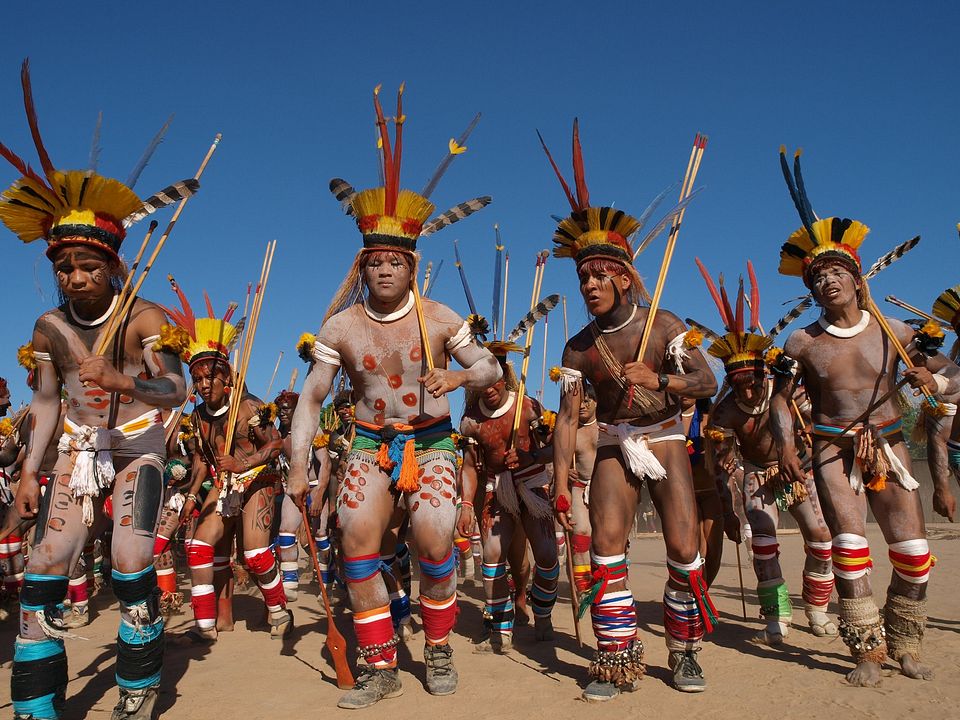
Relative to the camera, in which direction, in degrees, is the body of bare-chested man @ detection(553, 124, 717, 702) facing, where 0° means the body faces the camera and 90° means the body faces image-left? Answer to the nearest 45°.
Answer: approximately 0°

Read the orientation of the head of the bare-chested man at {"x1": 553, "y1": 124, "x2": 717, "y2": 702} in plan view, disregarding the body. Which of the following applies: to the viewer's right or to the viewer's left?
to the viewer's left

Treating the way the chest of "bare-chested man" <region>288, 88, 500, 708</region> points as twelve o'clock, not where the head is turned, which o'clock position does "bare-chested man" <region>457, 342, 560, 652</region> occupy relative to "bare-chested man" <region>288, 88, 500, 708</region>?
"bare-chested man" <region>457, 342, 560, 652</region> is roughly at 7 o'clock from "bare-chested man" <region>288, 88, 500, 708</region>.

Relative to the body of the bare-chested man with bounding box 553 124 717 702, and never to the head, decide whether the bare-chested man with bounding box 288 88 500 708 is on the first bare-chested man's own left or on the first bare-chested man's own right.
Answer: on the first bare-chested man's own right

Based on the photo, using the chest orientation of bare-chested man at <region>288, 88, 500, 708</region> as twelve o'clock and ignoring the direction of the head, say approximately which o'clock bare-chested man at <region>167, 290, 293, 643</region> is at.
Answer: bare-chested man at <region>167, 290, 293, 643</region> is roughly at 5 o'clock from bare-chested man at <region>288, 88, 500, 708</region>.

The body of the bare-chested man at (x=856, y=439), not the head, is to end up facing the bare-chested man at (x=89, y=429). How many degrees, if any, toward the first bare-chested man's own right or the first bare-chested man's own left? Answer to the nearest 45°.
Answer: approximately 45° to the first bare-chested man's own right

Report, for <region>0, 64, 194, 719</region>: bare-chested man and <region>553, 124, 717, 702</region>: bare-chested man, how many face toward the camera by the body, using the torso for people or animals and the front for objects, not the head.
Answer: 2

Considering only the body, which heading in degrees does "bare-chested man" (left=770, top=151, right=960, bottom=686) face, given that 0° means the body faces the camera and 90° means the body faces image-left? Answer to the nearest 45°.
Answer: approximately 0°
